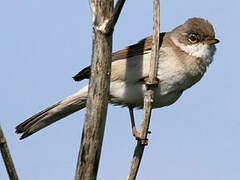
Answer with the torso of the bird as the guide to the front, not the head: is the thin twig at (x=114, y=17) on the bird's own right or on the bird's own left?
on the bird's own right

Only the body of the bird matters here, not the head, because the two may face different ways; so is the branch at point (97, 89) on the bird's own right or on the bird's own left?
on the bird's own right

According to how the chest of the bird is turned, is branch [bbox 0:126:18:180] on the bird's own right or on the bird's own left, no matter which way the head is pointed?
on the bird's own right

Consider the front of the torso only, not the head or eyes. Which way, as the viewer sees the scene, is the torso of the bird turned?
to the viewer's right
